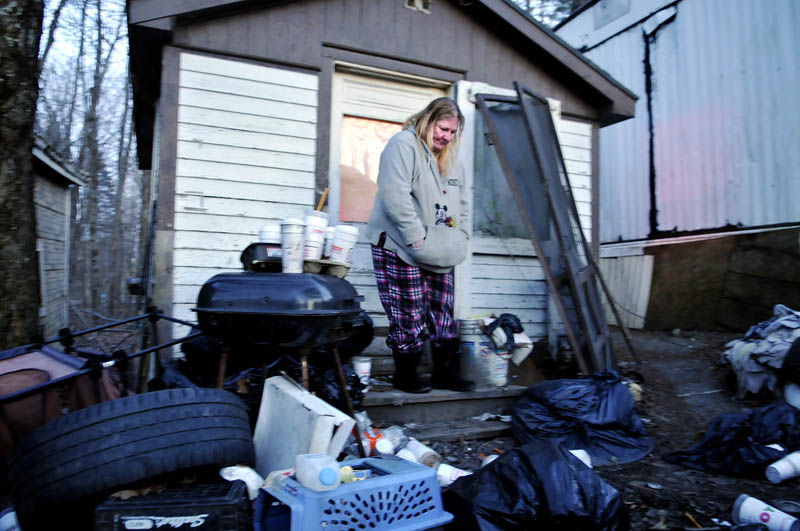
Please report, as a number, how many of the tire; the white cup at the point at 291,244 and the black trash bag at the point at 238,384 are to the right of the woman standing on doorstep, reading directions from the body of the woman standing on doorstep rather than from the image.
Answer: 3

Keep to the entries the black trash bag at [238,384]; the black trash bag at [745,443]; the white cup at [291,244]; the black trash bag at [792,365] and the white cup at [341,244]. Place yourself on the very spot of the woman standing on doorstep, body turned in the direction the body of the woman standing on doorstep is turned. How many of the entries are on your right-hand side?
3

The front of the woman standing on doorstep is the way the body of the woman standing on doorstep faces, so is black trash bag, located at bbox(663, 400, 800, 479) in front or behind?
in front

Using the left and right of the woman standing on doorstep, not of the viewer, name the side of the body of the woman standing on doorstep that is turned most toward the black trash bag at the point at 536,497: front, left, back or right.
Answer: front

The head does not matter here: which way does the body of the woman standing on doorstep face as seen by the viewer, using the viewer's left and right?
facing the viewer and to the right of the viewer

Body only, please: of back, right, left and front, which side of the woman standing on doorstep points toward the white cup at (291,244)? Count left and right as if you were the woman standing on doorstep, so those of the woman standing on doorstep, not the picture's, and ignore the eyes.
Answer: right

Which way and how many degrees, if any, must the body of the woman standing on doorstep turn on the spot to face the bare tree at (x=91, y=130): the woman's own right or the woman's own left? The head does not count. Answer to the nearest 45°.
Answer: approximately 180°

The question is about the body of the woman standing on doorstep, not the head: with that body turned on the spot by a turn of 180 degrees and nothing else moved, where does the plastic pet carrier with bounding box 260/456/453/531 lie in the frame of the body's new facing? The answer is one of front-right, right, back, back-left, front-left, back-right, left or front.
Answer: back-left

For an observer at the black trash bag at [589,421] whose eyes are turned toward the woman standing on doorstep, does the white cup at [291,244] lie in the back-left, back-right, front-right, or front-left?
front-left

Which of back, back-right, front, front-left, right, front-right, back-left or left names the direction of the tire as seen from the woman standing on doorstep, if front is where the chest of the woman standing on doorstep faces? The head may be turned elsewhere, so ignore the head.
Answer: right

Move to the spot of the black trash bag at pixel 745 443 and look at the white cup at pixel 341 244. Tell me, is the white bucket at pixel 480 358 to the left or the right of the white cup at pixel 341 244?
right

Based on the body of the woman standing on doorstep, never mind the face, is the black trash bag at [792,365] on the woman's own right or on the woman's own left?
on the woman's own left

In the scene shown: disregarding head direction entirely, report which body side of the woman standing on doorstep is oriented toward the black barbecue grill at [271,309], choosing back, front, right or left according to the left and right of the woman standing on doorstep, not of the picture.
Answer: right

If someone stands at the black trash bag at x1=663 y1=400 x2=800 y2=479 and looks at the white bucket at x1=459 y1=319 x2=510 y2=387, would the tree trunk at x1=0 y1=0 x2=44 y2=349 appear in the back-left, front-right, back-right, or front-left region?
front-left

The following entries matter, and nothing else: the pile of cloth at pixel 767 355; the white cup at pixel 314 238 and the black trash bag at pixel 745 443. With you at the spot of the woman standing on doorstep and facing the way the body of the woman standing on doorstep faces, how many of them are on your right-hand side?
1
